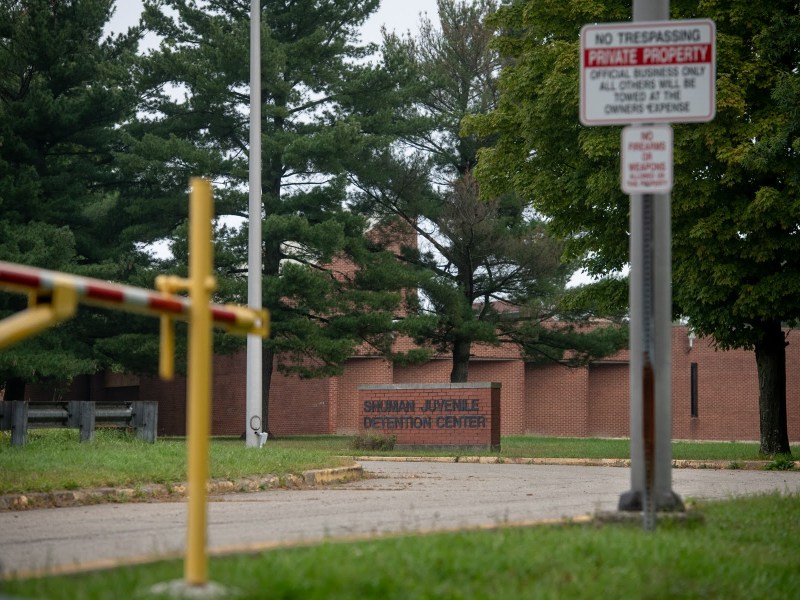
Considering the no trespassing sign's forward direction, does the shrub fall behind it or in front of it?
behind

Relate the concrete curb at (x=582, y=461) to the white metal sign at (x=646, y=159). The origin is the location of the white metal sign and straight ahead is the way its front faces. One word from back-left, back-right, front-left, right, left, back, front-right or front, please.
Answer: back

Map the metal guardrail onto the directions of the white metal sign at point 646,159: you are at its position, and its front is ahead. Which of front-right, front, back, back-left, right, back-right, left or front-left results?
back-right

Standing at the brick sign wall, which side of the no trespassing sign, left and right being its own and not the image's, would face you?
back

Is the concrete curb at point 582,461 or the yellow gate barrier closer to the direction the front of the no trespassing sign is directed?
the yellow gate barrier

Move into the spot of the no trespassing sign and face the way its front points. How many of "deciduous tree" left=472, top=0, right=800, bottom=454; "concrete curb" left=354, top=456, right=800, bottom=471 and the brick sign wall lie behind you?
3

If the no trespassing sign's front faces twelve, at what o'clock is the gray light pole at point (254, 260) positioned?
The gray light pole is roughly at 5 o'clock from the no trespassing sign.

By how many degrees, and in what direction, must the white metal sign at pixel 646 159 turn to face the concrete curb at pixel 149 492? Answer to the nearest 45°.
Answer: approximately 135° to its right

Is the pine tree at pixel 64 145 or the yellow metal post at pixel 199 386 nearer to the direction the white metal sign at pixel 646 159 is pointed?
the yellow metal post

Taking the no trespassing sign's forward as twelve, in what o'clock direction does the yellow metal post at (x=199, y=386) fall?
The yellow metal post is roughly at 1 o'clock from the no trespassing sign.

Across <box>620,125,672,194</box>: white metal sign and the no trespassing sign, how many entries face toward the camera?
2

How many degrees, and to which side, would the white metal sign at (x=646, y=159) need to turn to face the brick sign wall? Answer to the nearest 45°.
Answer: approximately 180°

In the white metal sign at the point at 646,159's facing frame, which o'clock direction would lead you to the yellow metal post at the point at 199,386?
The yellow metal post is roughly at 1 o'clock from the white metal sign.

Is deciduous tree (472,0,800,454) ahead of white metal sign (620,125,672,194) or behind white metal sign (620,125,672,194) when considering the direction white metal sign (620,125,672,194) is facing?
behind

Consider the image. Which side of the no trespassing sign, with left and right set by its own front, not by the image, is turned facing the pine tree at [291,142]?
back
